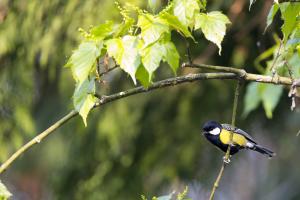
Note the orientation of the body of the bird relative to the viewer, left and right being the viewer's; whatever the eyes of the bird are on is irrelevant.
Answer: facing to the left of the viewer
